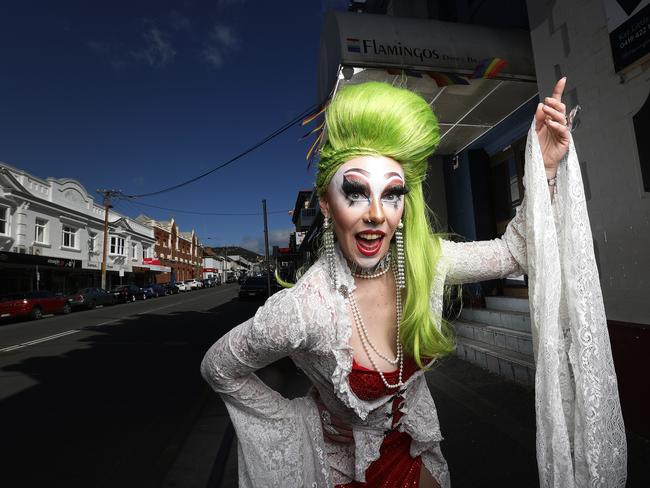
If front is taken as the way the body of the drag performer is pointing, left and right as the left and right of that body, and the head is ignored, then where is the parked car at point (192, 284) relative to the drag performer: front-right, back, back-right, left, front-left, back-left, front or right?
back-right

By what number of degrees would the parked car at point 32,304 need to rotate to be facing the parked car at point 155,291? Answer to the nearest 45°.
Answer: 0° — it already faces it

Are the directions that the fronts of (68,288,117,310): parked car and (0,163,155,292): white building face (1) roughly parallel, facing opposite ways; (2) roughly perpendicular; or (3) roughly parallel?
roughly perpendicular

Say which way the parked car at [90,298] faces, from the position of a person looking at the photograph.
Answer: facing away from the viewer and to the right of the viewer

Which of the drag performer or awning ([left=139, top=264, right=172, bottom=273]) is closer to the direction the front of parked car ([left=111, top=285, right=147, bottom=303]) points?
the awning

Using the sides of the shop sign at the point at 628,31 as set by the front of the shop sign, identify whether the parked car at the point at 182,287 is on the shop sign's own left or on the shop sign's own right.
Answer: on the shop sign's own right

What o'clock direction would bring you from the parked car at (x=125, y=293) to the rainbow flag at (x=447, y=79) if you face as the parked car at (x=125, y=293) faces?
The rainbow flag is roughly at 4 o'clock from the parked car.

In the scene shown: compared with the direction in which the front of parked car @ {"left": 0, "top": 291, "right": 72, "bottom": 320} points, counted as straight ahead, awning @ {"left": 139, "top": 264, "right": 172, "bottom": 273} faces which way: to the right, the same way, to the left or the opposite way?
to the right

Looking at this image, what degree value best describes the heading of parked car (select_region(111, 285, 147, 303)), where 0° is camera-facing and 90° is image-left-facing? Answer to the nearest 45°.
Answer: approximately 225°
